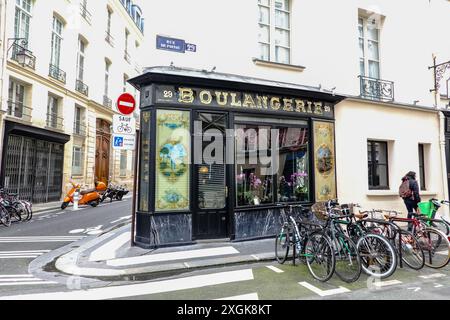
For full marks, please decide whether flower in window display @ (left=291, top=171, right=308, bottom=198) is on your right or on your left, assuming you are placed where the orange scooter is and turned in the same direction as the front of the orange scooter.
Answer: on your left

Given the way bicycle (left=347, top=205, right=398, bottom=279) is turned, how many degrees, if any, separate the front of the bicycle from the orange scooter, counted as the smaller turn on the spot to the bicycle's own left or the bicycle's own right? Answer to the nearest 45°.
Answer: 0° — it already faces it

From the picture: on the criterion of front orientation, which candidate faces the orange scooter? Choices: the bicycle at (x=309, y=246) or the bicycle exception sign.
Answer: the bicycle

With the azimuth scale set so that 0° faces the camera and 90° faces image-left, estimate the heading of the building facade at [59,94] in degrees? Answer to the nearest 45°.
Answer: approximately 315°

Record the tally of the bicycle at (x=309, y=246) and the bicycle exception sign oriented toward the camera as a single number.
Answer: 1

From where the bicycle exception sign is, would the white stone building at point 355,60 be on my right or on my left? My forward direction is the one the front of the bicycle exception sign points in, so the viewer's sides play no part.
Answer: on my left

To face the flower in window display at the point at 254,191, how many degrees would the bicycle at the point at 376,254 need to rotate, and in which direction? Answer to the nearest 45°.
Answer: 0° — it already faces it

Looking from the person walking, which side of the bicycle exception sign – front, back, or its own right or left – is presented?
left

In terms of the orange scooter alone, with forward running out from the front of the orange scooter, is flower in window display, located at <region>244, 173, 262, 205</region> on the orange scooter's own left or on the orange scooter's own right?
on the orange scooter's own left

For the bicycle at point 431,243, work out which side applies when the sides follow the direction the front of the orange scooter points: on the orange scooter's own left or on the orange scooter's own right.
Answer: on the orange scooter's own left
